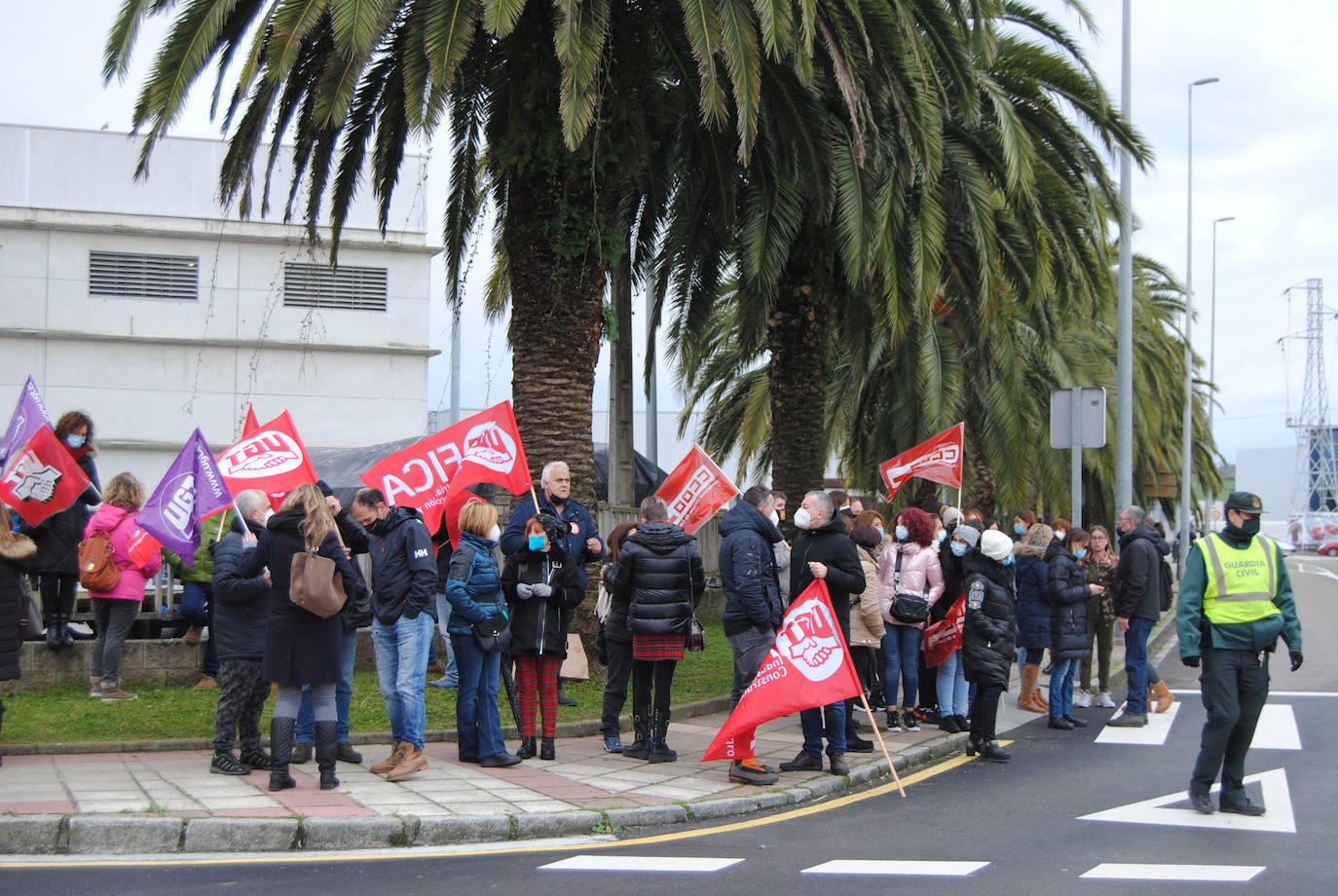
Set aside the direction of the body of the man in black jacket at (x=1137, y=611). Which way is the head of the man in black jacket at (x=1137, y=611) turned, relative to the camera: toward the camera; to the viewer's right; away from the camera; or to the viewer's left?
to the viewer's left

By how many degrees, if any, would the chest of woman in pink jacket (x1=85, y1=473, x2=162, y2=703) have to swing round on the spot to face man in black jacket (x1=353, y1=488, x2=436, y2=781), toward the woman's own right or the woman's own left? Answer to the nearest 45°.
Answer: approximately 90° to the woman's own right

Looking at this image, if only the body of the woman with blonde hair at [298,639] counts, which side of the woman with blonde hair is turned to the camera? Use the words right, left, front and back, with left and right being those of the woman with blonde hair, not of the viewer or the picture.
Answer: back

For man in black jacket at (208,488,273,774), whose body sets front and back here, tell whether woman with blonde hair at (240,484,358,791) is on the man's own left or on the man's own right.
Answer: on the man's own right

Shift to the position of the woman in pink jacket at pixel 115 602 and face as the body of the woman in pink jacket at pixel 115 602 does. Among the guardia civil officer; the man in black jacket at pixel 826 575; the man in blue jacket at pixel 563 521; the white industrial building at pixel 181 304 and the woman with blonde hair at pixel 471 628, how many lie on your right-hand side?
4

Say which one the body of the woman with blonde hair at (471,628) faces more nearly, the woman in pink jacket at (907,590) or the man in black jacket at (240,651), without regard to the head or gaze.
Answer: the woman in pink jacket

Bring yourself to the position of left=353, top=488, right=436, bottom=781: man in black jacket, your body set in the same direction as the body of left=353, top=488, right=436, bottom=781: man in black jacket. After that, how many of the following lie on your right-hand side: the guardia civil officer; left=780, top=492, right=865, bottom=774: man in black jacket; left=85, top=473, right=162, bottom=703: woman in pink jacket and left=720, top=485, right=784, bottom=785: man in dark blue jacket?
1

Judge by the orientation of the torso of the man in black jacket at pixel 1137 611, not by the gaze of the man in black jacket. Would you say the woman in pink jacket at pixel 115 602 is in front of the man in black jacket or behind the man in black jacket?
in front

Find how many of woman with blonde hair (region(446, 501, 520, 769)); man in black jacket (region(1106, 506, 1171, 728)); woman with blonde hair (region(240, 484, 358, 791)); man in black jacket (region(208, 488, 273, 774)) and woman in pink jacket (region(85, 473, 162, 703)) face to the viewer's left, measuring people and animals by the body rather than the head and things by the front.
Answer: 1

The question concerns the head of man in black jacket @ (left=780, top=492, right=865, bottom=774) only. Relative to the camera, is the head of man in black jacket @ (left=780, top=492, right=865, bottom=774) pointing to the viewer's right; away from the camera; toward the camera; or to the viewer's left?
to the viewer's left

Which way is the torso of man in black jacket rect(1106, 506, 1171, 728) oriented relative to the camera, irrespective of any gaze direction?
to the viewer's left

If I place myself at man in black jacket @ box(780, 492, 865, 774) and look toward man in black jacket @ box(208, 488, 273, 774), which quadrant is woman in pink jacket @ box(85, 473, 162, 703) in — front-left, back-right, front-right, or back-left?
front-right

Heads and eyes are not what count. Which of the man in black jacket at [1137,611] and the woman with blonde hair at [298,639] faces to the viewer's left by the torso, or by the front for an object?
the man in black jacket
